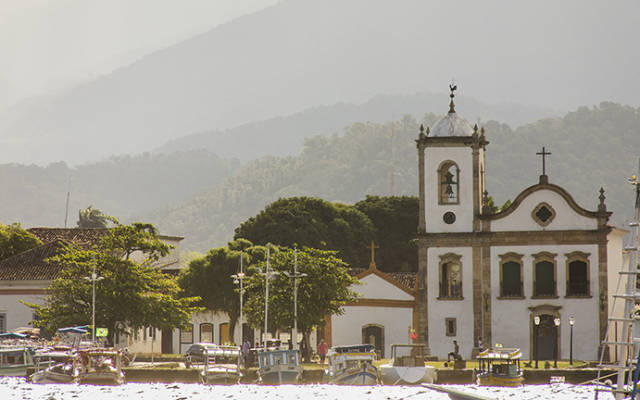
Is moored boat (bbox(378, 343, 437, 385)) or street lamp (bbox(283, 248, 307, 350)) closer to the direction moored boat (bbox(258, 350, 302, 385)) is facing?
the moored boat

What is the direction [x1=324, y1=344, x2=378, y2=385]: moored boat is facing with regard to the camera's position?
facing the viewer and to the right of the viewer

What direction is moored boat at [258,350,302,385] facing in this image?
toward the camera

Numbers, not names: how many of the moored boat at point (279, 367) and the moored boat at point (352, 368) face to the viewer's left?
0

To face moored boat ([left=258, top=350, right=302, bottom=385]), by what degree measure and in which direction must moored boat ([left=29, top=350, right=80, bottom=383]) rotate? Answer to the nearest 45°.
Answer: approximately 90° to its left

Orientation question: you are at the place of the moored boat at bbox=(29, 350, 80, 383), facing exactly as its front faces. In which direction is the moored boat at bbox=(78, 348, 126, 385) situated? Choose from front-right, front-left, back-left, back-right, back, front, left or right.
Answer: left

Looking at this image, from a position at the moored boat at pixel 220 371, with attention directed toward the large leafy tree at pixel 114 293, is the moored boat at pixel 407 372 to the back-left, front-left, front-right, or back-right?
back-right

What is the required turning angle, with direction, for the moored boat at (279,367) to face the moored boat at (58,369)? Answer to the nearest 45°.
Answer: approximately 90° to its right

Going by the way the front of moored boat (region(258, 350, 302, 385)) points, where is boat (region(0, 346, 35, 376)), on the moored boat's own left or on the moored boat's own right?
on the moored boat's own right

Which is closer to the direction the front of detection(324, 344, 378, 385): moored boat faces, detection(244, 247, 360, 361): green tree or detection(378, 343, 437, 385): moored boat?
the moored boat

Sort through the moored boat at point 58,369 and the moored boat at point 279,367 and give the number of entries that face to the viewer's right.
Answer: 0

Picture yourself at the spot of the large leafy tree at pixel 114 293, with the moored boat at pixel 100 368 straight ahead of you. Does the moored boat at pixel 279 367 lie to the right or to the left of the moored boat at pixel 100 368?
left

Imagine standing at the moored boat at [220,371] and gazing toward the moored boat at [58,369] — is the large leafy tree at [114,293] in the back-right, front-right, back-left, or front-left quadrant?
front-right
